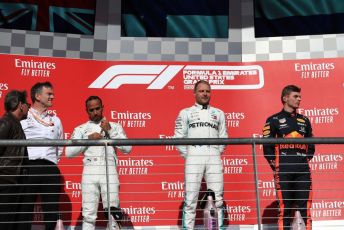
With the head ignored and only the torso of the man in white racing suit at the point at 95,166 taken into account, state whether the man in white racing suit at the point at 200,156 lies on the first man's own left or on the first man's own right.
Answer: on the first man's own left

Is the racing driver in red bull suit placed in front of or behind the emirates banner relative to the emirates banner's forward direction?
in front

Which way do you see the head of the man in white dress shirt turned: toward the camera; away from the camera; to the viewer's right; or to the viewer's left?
to the viewer's right

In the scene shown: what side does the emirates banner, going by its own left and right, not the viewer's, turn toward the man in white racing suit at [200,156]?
front

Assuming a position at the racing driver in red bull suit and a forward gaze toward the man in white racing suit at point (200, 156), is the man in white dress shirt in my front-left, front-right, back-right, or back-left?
front-left

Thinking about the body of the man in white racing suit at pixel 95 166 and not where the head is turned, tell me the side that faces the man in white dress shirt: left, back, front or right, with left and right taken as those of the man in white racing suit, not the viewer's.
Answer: right

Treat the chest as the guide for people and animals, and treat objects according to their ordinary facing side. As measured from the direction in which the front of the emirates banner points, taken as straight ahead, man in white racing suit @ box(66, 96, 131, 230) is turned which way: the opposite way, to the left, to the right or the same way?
the same way

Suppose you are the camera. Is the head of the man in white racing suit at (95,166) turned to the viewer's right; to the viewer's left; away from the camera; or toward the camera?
toward the camera

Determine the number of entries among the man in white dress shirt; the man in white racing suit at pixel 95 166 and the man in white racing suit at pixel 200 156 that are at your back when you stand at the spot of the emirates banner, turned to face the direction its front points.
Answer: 0

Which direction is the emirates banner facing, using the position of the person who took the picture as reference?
facing the viewer

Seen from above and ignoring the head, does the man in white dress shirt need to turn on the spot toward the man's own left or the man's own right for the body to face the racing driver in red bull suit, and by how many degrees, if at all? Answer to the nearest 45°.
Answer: approximately 45° to the man's own left

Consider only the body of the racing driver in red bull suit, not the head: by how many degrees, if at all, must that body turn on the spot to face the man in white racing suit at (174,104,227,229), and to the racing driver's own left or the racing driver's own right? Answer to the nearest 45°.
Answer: approximately 135° to the racing driver's own right

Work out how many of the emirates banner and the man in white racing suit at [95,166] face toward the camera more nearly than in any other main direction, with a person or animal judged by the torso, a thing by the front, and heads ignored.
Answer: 2

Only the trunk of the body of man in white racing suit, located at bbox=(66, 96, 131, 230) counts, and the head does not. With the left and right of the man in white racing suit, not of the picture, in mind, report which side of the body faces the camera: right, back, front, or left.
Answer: front

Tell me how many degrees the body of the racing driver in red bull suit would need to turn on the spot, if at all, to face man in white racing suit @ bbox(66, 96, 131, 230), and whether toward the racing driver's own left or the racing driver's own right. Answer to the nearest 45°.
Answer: approximately 135° to the racing driver's own right

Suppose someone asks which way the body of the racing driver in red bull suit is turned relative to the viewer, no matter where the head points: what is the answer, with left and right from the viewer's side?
facing the viewer and to the right of the viewer
